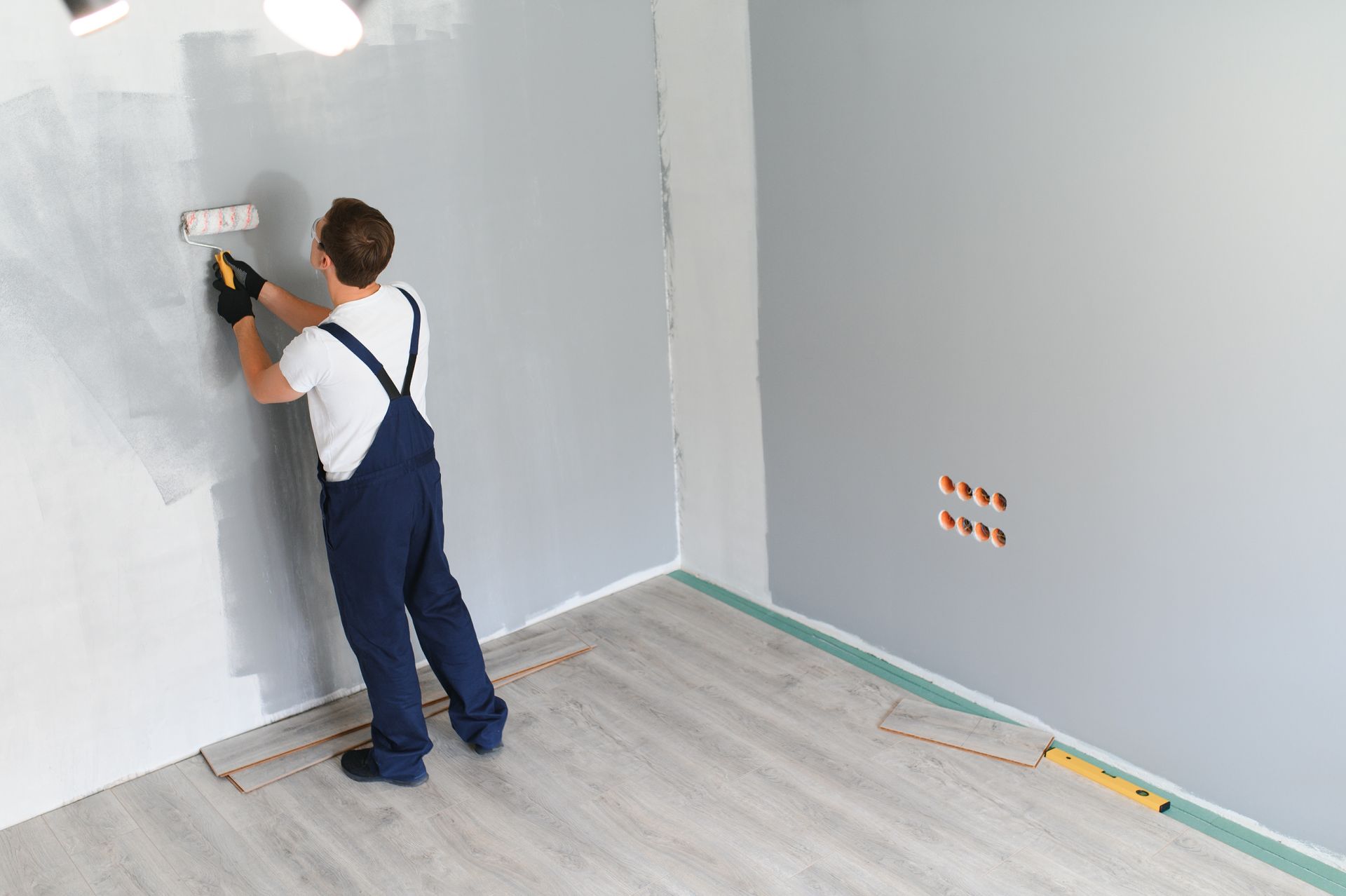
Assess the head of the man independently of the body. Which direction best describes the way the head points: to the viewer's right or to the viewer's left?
to the viewer's left

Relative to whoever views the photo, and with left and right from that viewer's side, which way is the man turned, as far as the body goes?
facing away from the viewer and to the left of the viewer
